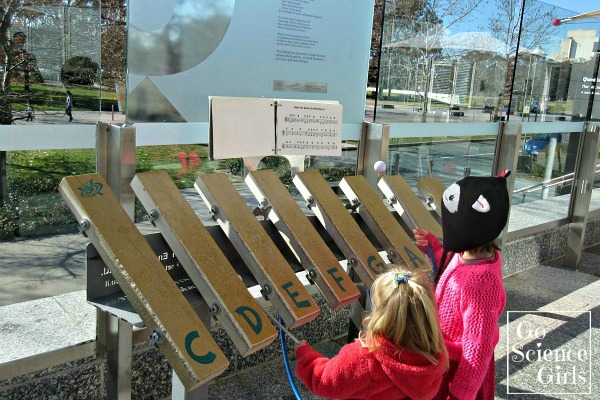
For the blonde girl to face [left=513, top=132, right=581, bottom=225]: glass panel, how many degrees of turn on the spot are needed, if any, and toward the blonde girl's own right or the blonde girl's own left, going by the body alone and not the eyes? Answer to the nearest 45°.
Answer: approximately 45° to the blonde girl's own right

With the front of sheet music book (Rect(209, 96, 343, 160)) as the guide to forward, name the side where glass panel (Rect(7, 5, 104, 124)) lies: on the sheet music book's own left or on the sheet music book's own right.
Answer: on the sheet music book's own right

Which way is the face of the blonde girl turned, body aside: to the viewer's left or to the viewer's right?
to the viewer's left

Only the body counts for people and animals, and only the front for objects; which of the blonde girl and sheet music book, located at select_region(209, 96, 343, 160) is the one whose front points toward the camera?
the sheet music book

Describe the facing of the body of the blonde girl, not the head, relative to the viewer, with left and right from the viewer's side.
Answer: facing away from the viewer and to the left of the viewer

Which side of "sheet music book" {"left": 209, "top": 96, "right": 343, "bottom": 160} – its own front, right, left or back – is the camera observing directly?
front

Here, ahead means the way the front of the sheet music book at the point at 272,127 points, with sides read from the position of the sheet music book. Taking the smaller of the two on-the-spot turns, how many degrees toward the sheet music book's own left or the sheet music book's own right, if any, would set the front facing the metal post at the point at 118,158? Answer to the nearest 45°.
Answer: approximately 45° to the sheet music book's own right

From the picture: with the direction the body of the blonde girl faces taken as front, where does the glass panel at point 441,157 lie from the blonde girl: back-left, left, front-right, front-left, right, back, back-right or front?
front-right

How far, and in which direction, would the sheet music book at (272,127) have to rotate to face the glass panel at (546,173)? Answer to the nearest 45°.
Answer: approximately 135° to its left

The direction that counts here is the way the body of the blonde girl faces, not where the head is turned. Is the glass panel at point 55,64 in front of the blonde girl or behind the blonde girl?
in front

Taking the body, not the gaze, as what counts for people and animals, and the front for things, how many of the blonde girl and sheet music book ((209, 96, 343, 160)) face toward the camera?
1

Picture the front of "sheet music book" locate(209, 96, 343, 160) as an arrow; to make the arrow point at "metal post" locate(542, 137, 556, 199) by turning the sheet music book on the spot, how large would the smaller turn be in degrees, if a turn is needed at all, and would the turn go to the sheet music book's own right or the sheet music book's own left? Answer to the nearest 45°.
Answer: approximately 135° to the sheet music book's own left
